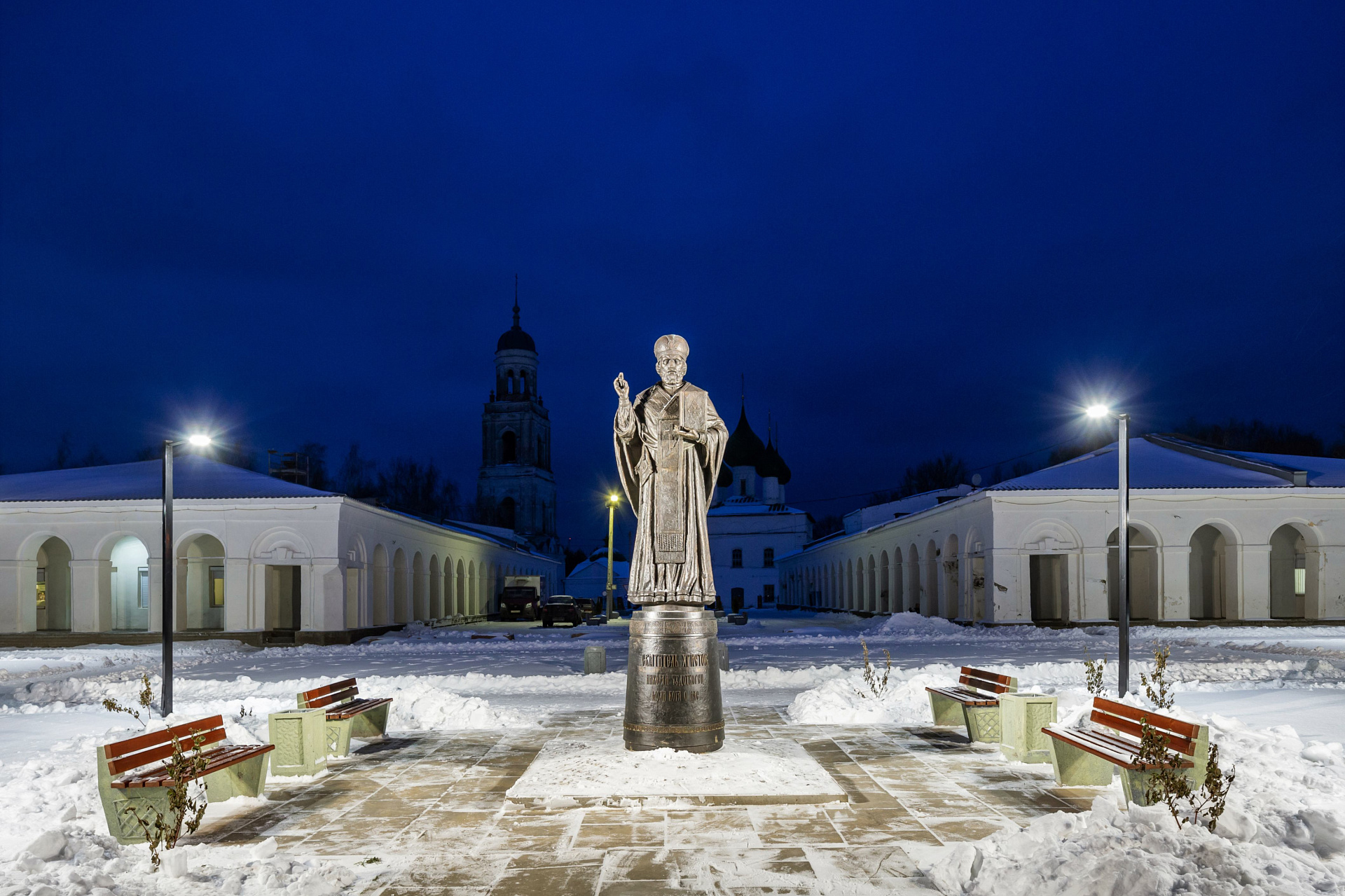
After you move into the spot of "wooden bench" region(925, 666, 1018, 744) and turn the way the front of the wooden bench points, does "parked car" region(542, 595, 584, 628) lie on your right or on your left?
on your right

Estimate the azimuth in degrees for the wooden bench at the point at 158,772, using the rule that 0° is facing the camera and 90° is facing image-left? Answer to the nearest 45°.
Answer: approximately 315°
